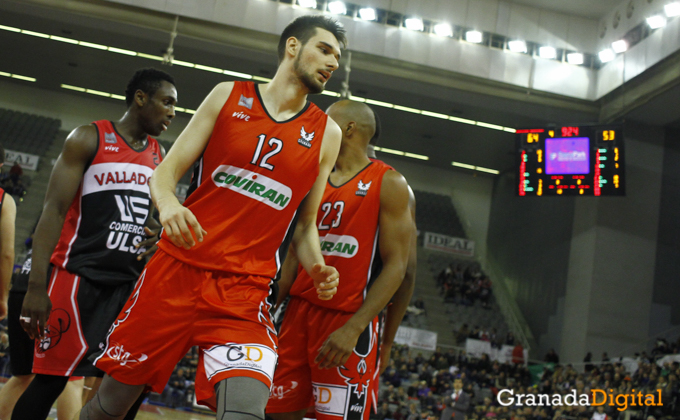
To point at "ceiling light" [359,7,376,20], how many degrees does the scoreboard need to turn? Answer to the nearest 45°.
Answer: approximately 90° to its right

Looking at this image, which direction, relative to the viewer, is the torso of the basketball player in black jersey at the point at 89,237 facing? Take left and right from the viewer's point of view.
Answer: facing the viewer and to the right of the viewer

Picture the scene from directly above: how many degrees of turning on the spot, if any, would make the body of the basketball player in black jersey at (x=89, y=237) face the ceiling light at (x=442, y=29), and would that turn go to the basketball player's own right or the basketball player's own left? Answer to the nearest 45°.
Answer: approximately 90° to the basketball player's own left

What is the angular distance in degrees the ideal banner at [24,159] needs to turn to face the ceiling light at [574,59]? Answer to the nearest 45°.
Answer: approximately 45° to its left

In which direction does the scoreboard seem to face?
toward the camera

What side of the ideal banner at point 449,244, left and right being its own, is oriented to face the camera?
front

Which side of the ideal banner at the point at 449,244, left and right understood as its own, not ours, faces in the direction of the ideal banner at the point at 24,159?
right

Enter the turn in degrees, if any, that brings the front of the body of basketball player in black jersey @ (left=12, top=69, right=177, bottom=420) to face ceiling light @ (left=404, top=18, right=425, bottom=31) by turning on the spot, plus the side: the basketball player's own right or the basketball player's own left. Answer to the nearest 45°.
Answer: approximately 90° to the basketball player's own left

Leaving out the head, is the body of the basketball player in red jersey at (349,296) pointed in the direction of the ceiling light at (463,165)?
no

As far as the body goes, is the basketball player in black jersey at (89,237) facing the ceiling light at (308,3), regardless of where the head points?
no

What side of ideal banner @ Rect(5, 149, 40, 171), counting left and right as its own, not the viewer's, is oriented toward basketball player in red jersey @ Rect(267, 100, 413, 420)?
front

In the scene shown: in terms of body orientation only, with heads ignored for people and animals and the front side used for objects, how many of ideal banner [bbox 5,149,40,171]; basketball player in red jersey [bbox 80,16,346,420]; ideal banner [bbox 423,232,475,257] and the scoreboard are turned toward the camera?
4

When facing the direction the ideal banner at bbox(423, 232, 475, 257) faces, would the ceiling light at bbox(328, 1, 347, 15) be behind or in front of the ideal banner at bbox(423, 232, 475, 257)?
in front

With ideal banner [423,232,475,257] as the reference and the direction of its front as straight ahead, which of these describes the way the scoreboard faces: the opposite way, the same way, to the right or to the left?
the same way

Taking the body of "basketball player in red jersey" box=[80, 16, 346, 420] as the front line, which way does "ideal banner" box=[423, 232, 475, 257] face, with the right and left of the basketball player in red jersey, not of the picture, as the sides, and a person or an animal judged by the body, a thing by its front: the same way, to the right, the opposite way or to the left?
the same way
